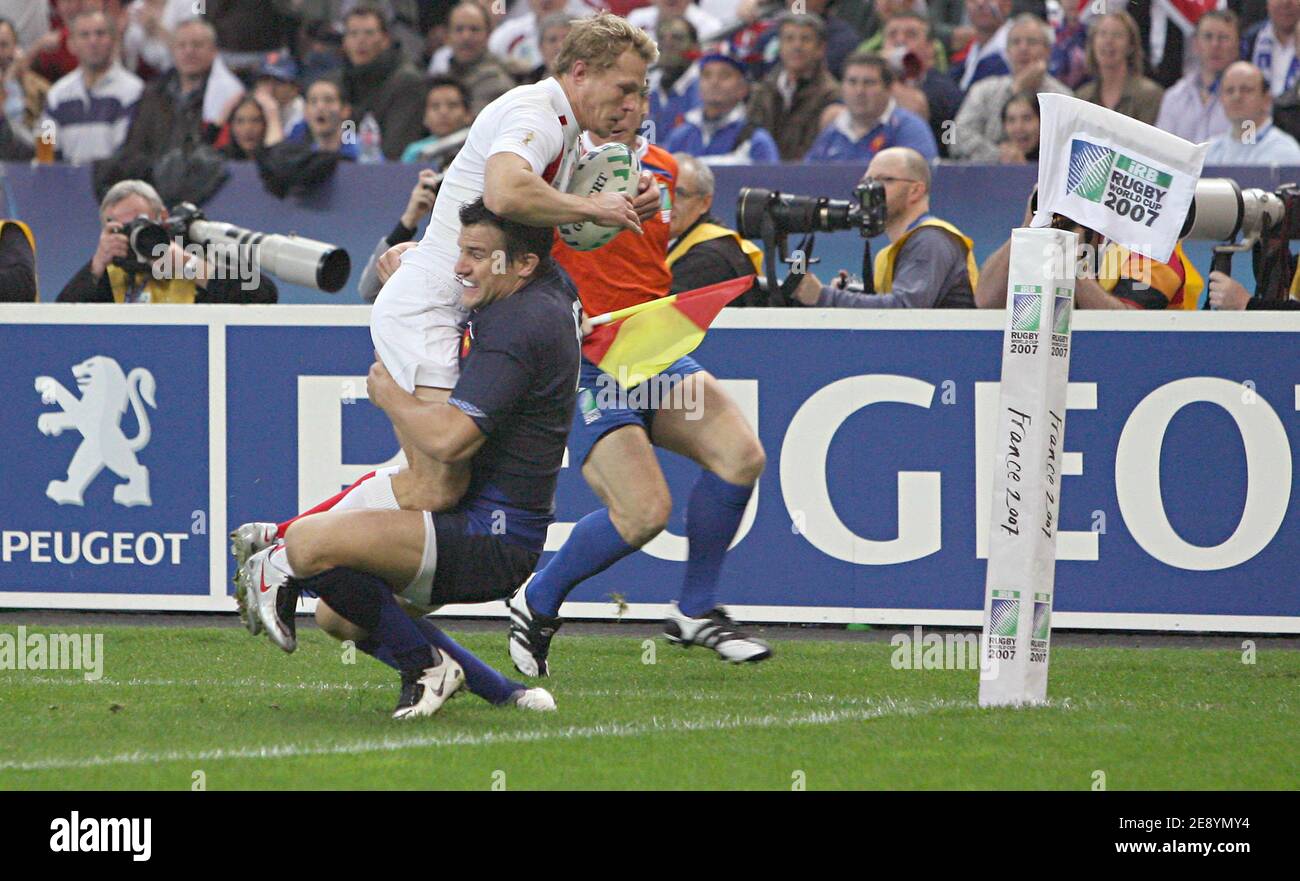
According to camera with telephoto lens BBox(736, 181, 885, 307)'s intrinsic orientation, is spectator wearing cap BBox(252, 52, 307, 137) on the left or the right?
on its right

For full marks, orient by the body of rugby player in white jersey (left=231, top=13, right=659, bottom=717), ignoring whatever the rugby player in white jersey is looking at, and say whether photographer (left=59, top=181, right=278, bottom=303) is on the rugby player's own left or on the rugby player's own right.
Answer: on the rugby player's own left

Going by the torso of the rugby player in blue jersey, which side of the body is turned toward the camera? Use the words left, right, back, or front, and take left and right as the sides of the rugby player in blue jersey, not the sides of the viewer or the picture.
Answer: left

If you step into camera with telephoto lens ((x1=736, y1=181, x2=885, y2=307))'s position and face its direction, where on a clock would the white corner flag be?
The white corner flag is roughly at 8 o'clock from the camera with telephoto lens.

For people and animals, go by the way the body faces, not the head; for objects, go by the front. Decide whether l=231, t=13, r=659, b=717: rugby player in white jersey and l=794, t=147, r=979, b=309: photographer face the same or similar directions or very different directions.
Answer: very different directions

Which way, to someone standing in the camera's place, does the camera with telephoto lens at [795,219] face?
facing to the left of the viewer

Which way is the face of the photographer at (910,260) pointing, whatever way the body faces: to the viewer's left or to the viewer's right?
to the viewer's left

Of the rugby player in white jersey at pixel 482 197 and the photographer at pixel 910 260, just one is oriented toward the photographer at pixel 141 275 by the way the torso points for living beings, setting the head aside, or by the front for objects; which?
the photographer at pixel 910 260

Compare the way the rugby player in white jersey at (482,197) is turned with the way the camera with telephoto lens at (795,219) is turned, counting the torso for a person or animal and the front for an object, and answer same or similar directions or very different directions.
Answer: very different directions

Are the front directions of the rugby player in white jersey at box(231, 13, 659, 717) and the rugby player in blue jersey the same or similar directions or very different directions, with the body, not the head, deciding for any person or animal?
very different directions

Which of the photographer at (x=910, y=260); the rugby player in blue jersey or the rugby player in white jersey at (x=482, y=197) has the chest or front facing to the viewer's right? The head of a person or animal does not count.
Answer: the rugby player in white jersey

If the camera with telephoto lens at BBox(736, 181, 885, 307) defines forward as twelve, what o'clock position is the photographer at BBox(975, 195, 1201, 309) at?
The photographer is roughly at 6 o'clock from the camera with telephoto lens.

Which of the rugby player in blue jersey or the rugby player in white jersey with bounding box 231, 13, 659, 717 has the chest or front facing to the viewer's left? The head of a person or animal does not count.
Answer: the rugby player in blue jersey

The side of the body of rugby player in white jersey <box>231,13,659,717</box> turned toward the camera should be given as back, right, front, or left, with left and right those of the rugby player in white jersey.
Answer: right
